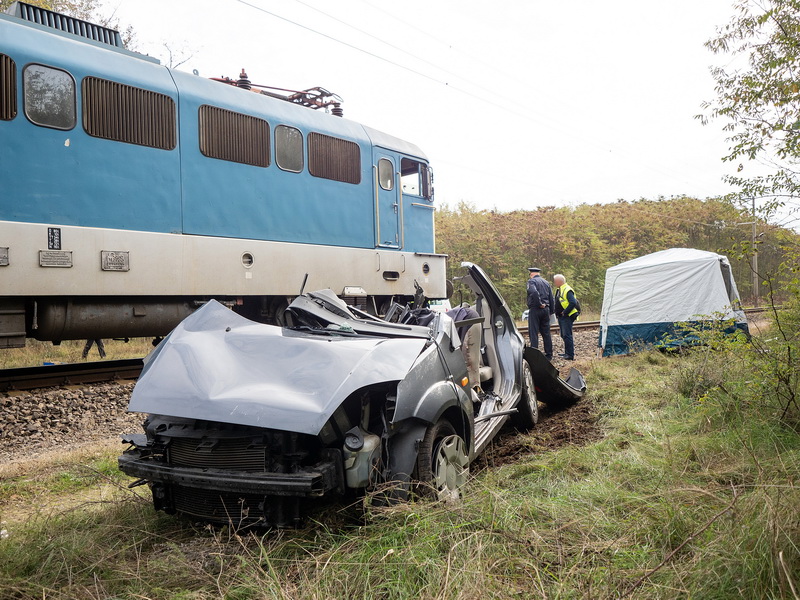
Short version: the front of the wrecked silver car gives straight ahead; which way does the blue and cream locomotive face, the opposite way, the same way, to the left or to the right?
the opposite way

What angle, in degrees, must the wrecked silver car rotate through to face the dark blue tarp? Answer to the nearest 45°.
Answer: approximately 180°

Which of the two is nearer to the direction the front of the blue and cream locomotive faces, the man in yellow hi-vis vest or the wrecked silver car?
the man in yellow hi-vis vest

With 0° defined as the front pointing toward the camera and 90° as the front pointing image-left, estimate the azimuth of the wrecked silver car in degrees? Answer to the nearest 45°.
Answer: approximately 45°

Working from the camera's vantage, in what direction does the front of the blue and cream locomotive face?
facing away from the viewer and to the right of the viewer

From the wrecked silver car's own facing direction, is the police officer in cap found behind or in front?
behind

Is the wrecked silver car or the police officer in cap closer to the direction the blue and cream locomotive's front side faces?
the police officer in cap
